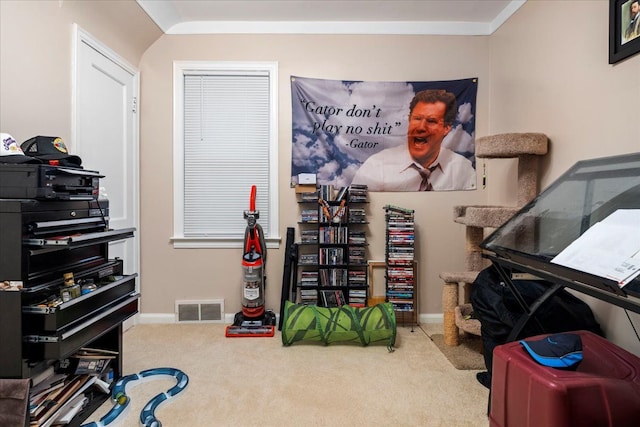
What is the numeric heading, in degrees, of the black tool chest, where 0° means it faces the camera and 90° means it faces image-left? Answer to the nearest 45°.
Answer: approximately 315°

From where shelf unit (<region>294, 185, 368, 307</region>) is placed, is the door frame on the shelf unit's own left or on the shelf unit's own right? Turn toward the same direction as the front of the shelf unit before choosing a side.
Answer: on the shelf unit's own right

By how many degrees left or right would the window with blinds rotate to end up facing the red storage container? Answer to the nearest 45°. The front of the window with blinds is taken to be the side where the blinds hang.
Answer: approximately 45° to its left

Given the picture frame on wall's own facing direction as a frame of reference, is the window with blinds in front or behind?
in front

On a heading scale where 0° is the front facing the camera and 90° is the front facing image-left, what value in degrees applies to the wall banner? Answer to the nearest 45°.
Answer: approximately 0°

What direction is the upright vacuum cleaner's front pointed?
toward the camera

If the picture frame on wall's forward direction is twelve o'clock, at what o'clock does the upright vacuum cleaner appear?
The upright vacuum cleaner is roughly at 1 o'clock from the picture frame on wall.

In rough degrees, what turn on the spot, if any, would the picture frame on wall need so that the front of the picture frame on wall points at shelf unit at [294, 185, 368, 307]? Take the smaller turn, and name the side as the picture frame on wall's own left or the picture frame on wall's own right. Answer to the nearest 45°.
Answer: approximately 45° to the picture frame on wall's own right

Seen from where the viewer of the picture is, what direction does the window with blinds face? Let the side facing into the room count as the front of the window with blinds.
facing the viewer

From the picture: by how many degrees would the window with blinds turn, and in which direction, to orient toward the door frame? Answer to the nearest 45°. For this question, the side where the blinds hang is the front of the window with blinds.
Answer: approximately 90° to its right

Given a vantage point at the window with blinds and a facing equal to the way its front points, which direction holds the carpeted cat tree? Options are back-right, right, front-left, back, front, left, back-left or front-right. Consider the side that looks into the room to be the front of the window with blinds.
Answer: front-left

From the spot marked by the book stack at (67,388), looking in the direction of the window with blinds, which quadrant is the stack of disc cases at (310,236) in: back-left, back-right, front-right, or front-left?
front-right

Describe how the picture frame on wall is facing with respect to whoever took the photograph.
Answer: facing the viewer and to the left of the viewer

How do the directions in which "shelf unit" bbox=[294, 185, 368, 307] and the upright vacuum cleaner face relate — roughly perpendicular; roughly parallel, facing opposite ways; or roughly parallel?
roughly parallel

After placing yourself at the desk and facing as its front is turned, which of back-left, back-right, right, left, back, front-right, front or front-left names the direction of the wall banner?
right
